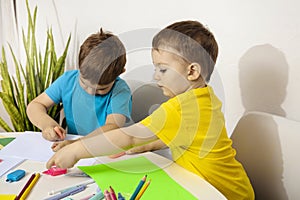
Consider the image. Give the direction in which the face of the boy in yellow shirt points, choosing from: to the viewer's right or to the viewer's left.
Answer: to the viewer's left

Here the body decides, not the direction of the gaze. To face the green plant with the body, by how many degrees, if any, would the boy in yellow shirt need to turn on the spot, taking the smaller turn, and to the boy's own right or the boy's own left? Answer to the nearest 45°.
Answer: approximately 45° to the boy's own right

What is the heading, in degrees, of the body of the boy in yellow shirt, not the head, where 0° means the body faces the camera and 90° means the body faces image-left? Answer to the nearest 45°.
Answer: approximately 90°
